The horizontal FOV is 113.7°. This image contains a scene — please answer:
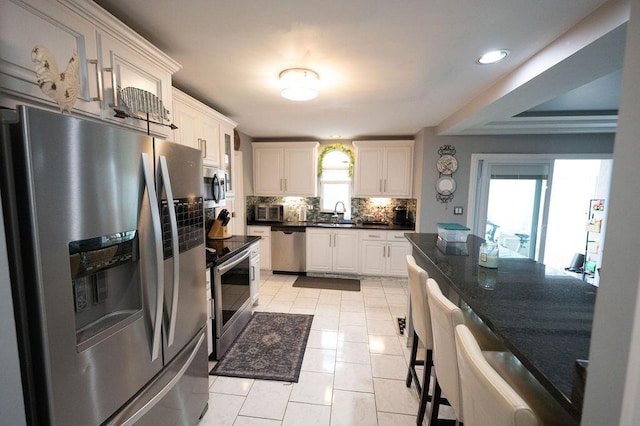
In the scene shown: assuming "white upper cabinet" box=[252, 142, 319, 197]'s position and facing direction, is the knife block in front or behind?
in front

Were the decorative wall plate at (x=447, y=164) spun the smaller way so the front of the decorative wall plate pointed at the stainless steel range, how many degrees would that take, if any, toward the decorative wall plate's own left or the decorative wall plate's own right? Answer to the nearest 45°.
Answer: approximately 45° to the decorative wall plate's own right

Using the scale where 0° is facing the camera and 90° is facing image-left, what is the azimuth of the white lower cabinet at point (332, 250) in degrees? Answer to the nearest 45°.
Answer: approximately 0°

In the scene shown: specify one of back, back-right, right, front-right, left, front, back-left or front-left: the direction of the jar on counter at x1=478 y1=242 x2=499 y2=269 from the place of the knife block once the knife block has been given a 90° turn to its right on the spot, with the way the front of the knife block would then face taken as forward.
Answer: left

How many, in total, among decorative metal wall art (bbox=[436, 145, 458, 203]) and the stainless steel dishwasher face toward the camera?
2

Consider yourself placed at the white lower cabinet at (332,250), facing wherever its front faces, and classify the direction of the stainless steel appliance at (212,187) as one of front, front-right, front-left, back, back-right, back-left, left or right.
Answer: front-right

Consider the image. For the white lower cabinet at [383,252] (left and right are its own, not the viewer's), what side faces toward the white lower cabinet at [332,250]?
right

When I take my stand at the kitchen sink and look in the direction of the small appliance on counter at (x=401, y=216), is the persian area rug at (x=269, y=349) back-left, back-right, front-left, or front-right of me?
back-right

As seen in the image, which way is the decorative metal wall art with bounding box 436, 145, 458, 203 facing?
toward the camera

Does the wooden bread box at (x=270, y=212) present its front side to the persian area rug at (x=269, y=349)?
yes

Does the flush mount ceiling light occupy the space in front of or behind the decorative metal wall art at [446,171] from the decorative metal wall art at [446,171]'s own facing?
in front

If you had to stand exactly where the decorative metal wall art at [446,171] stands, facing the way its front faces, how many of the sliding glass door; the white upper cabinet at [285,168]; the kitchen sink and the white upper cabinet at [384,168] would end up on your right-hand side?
3

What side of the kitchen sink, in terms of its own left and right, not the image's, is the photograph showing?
front
